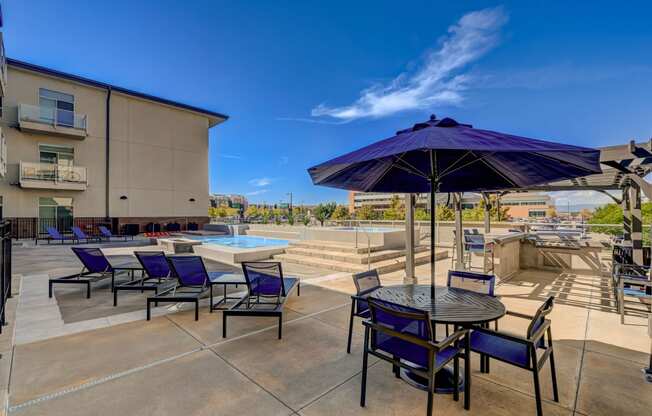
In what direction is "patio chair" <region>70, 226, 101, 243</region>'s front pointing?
to the viewer's right

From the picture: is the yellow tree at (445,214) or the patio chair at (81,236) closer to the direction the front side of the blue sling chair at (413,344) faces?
the yellow tree

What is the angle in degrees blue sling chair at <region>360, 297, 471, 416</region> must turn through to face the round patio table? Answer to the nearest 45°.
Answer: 0° — it already faces it

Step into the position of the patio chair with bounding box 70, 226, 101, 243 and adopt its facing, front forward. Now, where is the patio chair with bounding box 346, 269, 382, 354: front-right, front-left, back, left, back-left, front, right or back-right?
right

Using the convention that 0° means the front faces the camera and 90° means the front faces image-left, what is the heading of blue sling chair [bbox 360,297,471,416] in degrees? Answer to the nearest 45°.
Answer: approximately 225°

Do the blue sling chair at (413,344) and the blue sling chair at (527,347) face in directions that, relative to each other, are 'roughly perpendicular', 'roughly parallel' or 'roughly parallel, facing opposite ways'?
roughly perpendicular

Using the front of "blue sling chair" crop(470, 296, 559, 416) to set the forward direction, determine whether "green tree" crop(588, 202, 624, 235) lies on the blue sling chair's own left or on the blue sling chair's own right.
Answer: on the blue sling chair's own right

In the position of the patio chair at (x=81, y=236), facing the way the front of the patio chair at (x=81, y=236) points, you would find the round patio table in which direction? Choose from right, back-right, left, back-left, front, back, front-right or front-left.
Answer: right

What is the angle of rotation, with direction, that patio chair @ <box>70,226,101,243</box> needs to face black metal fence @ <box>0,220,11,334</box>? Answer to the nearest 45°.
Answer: approximately 90° to its right

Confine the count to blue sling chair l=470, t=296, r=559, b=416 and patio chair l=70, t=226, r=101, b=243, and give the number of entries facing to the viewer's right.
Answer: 1

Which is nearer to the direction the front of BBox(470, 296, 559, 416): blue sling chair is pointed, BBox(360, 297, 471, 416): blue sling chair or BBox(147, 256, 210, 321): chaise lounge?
the chaise lounge

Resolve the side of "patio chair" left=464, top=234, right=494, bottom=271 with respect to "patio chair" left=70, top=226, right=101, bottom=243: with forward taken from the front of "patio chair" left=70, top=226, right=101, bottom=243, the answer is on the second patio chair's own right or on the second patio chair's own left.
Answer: on the second patio chair's own right

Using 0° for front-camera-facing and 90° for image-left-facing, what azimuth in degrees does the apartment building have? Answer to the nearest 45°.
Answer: approximately 315°
